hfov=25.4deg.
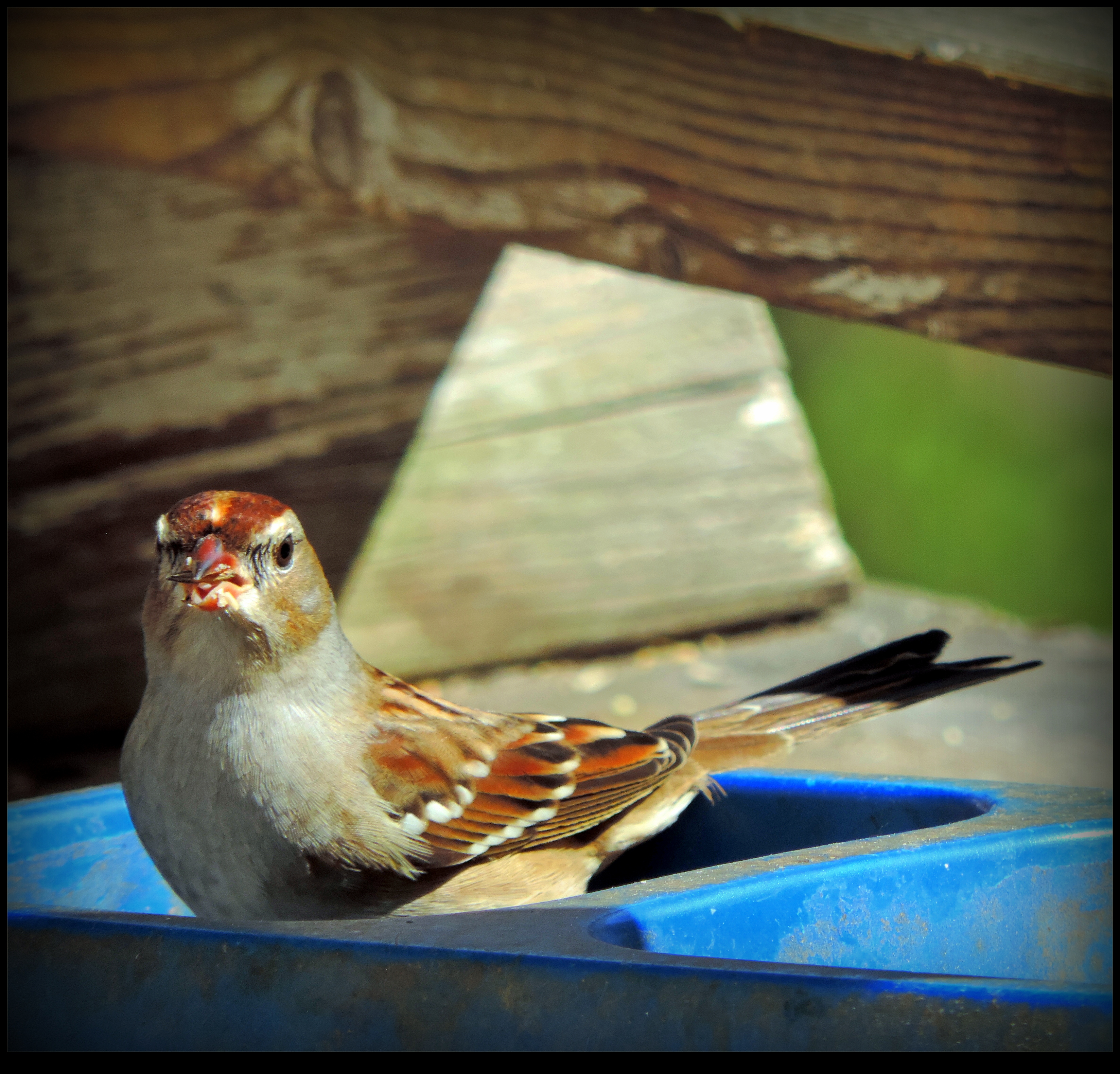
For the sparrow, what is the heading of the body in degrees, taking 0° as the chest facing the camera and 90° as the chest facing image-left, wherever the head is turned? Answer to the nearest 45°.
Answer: approximately 45°

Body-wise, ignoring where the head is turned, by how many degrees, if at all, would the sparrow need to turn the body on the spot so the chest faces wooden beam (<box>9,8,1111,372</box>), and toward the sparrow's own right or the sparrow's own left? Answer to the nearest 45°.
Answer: approximately 180°

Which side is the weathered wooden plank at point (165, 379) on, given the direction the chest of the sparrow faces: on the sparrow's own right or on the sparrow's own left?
on the sparrow's own right
